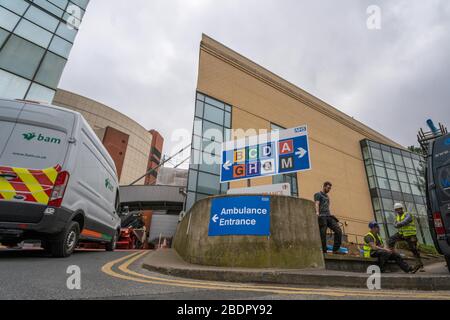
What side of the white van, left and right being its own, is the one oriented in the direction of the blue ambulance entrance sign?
right

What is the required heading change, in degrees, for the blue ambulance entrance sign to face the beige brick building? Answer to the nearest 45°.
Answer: approximately 180°

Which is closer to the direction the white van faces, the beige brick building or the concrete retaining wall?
the beige brick building

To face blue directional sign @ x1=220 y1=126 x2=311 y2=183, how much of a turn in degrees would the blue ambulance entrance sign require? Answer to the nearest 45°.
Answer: approximately 180°

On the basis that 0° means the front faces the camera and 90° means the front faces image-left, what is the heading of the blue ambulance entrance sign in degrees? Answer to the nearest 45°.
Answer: approximately 0°

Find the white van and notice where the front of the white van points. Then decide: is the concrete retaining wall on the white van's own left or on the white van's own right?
on the white van's own right

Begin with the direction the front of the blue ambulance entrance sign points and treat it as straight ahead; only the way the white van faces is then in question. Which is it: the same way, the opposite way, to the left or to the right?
the opposite way

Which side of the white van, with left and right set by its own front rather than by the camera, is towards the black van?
right

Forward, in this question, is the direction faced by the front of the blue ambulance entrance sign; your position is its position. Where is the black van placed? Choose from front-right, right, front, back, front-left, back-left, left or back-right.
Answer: left

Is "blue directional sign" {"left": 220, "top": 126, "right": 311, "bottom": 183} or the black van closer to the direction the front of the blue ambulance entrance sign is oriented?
the black van

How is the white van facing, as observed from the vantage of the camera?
facing away from the viewer and to the right of the viewer

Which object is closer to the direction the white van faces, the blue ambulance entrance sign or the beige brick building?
the beige brick building

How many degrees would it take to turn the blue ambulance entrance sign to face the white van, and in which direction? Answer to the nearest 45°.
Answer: approximately 90° to its right

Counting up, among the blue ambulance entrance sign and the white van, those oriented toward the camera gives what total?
1
